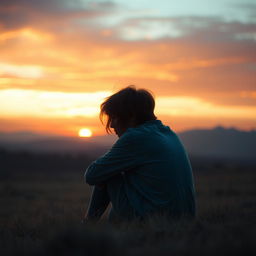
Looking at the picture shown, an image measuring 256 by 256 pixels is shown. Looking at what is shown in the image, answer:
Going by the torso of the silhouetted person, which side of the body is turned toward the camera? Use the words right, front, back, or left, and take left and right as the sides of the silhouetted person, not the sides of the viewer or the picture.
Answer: left
